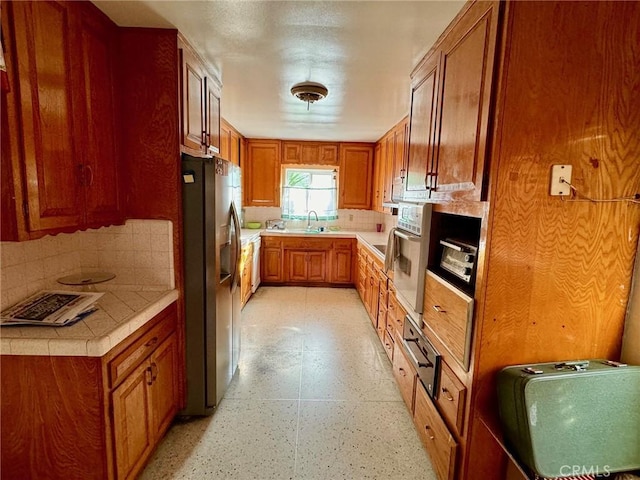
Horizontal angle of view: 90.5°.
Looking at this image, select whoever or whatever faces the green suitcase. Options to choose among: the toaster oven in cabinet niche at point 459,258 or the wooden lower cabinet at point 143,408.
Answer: the wooden lower cabinet

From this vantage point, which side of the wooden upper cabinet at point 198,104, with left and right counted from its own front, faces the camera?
right

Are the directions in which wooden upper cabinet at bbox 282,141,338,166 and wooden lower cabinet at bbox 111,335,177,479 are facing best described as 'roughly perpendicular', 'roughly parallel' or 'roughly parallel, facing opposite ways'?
roughly perpendicular

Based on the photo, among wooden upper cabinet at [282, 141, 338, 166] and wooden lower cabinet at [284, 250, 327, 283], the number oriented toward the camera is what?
2

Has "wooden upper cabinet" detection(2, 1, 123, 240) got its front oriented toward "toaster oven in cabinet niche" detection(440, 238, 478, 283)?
yes

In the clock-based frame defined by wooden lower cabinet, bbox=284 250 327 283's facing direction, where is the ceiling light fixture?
The ceiling light fixture is roughly at 12 o'clock from the wooden lower cabinet.

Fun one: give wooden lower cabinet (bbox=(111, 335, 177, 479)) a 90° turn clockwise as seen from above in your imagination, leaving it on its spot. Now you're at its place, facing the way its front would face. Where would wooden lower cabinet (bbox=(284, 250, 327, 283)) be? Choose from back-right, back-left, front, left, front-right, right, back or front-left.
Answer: back

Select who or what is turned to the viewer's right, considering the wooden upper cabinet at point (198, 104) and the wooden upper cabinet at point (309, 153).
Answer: the wooden upper cabinet at point (198, 104)

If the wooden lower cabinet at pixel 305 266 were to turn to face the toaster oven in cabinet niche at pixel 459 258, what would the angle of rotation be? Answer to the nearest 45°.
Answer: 0° — it already faces it

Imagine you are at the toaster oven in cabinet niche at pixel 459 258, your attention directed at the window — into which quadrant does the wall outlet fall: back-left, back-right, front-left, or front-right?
back-right

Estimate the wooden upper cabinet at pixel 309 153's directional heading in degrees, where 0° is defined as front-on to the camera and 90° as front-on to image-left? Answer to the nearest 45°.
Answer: approximately 0°

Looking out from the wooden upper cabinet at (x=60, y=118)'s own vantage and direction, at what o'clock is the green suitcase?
The green suitcase is roughly at 12 o'clock from the wooden upper cabinet.

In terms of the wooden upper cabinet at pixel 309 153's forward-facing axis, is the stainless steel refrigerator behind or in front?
in front

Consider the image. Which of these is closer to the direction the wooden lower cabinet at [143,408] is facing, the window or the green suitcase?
the green suitcase

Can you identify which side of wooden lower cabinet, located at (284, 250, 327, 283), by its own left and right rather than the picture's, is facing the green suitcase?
front

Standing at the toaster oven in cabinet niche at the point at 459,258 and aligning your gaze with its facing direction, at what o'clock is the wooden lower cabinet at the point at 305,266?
The wooden lower cabinet is roughly at 3 o'clock from the toaster oven in cabinet niche.

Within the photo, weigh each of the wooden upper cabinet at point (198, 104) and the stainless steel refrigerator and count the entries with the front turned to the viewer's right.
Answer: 2

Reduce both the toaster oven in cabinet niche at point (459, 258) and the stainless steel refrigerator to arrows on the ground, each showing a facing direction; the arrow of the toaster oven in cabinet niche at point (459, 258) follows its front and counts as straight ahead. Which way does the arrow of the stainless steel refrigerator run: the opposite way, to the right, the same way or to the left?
the opposite way
